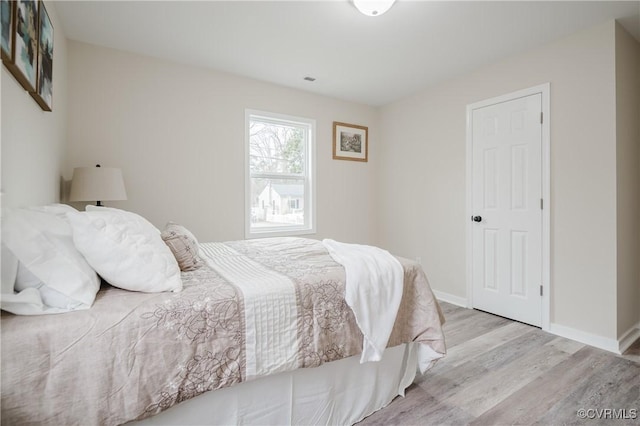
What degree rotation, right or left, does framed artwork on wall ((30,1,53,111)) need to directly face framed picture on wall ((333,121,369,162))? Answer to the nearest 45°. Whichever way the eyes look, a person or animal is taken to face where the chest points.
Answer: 0° — it already faces it

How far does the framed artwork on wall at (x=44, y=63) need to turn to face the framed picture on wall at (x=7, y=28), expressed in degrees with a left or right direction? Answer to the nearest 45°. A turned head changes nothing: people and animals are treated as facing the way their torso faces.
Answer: approximately 90° to its right

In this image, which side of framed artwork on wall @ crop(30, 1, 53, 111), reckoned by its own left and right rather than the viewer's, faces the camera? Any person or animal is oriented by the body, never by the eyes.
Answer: right

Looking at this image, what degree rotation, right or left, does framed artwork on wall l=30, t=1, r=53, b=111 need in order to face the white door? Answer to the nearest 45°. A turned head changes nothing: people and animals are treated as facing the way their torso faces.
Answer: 0° — it already faces it
